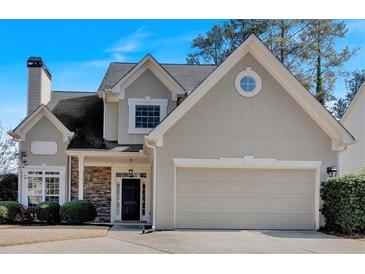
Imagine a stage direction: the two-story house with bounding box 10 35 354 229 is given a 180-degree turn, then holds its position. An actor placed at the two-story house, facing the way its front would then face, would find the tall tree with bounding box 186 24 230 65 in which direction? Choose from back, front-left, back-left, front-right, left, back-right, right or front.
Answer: front

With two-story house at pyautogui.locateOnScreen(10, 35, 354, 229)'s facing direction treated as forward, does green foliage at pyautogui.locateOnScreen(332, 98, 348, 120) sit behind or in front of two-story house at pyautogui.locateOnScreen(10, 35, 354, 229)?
behind

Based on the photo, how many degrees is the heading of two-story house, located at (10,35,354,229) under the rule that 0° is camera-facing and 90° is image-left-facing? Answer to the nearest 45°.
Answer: approximately 0°

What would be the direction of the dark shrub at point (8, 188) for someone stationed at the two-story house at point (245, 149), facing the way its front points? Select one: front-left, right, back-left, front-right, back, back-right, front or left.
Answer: back-right

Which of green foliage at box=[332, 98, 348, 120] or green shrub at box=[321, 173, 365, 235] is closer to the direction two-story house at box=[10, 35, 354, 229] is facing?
the green shrub
